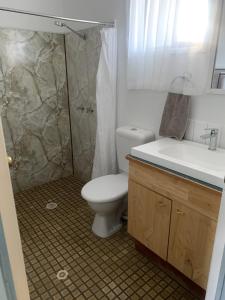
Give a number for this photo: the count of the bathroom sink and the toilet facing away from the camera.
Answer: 0

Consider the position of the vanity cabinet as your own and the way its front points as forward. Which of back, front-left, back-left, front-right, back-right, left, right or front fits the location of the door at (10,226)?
front

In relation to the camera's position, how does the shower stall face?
facing the viewer and to the right of the viewer

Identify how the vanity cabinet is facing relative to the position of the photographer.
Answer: facing the viewer and to the left of the viewer

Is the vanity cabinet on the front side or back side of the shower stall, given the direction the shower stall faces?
on the front side

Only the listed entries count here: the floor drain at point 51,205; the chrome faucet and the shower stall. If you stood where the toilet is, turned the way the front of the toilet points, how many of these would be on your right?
2

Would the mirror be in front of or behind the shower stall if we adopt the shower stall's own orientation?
in front

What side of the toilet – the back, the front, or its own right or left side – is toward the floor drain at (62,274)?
front

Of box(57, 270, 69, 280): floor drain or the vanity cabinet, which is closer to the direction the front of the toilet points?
the floor drain

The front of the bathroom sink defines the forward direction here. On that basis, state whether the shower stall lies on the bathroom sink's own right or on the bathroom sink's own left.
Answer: on the bathroom sink's own right

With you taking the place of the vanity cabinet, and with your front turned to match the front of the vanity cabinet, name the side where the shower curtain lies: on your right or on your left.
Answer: on your right
